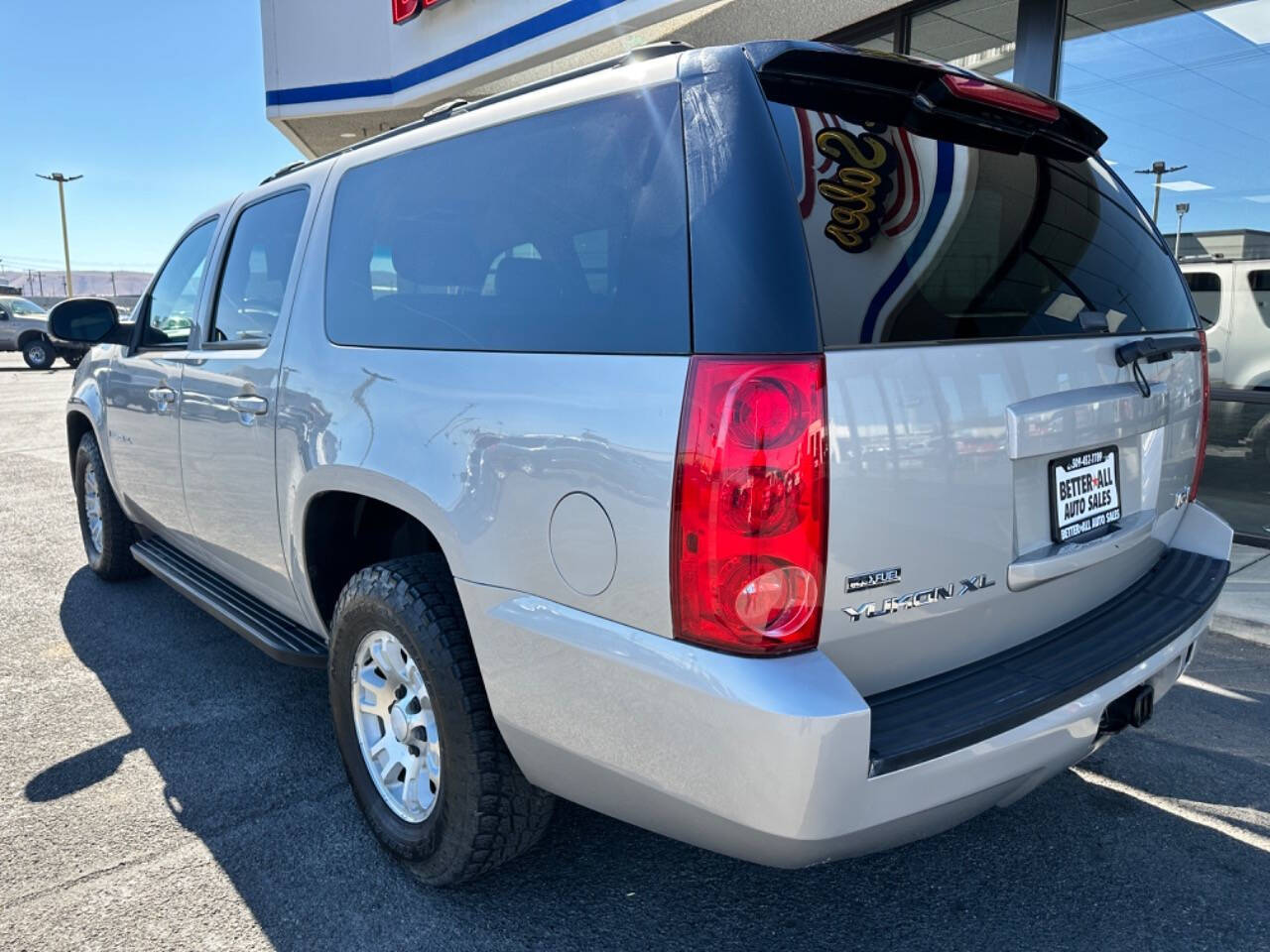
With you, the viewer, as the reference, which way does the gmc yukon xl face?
facing away from the viewer and to the left of the viewer

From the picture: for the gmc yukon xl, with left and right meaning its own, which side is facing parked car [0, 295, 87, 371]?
front

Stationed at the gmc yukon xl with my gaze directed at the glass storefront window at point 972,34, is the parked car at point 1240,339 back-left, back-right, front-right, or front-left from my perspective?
front-right

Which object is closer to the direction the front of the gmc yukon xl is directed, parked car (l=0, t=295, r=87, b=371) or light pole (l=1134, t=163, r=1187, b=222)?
the parked car
